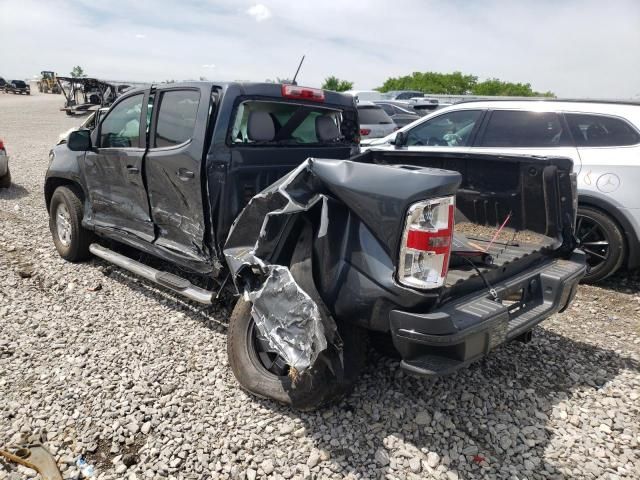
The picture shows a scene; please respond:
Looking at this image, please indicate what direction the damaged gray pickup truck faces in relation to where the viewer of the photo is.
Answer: facing away from the viewer and to the left of the viewer

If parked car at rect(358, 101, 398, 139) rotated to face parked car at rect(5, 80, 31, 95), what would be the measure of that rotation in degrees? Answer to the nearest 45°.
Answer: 0° — it already faces it

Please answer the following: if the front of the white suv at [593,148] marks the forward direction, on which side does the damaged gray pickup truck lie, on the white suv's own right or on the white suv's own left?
on the white suv's own left

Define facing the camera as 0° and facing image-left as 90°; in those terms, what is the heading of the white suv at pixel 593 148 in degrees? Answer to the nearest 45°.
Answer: approximately 90°

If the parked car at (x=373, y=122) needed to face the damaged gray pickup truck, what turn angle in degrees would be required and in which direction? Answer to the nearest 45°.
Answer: approximately 135° to its left

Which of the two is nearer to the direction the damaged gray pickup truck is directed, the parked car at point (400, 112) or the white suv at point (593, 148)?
the parked car

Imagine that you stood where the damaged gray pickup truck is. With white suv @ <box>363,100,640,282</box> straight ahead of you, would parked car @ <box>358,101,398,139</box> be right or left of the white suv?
left

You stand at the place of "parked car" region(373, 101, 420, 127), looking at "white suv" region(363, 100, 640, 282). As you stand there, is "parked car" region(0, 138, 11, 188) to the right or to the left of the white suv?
right

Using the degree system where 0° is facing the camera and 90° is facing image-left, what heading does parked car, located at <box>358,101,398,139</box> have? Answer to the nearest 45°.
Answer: approximately 135°

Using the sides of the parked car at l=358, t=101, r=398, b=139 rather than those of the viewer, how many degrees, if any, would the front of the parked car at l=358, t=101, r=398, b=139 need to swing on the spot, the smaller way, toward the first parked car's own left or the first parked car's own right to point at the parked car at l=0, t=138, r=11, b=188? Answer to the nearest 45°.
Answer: approximately 90° to the first parked car's own left
